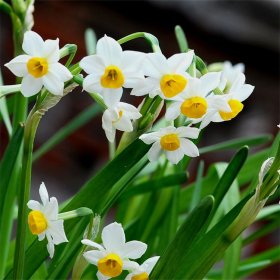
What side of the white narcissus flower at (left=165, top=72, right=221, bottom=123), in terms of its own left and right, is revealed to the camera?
front

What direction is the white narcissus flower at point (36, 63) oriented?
toward the camera

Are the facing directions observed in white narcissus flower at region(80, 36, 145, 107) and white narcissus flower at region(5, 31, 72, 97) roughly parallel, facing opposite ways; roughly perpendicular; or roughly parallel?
roughly parallel

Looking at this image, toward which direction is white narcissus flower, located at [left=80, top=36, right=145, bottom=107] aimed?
toward the camera

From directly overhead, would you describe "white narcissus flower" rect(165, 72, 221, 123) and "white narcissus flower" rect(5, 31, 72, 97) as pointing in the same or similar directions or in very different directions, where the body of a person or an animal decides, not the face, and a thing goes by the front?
same or similar directions
